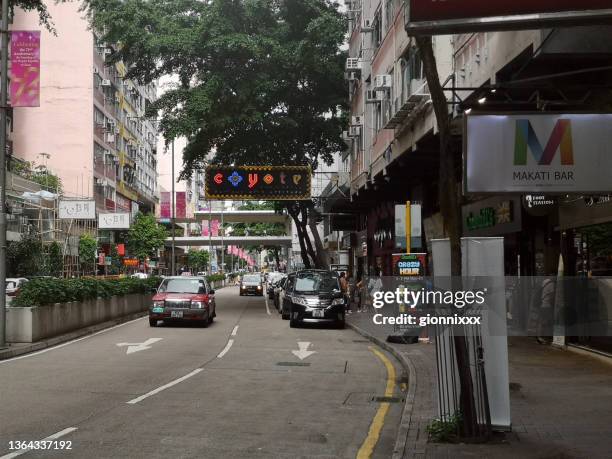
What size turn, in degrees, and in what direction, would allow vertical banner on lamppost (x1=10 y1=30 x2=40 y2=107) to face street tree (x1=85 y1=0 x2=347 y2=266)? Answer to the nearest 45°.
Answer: approximately 135° to its left

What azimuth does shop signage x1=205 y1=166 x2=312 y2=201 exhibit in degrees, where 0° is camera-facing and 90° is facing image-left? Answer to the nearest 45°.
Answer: approximately 0°

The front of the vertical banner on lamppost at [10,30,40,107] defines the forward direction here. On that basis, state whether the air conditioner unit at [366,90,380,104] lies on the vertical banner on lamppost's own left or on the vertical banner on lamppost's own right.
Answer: on the vertical banner on lamppost's own left

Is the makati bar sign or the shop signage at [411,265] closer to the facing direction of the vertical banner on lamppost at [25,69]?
the makati bar sign

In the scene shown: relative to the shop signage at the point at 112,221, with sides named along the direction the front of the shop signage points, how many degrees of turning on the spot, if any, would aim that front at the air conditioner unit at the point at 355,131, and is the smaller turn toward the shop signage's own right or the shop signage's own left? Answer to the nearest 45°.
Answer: approximately 45° to the shop signage's own left

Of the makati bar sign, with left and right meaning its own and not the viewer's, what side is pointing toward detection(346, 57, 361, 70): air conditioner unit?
back

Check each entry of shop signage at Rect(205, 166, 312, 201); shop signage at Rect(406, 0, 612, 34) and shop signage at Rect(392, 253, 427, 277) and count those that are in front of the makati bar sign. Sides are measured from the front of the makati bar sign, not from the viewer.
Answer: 1

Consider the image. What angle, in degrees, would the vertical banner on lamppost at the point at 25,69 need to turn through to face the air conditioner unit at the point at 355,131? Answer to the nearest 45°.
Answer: approximately 135° to its left

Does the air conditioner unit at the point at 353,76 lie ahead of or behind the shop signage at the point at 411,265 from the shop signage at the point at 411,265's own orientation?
behind

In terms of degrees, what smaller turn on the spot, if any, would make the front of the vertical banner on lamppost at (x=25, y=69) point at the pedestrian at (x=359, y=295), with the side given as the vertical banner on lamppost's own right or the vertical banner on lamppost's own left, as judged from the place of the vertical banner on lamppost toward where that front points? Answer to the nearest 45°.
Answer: approximately 135° to the vertical banner on lamppost's own left

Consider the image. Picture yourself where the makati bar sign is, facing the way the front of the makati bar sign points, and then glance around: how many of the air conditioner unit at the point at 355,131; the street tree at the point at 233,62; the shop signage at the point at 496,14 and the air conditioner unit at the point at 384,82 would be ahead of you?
1
